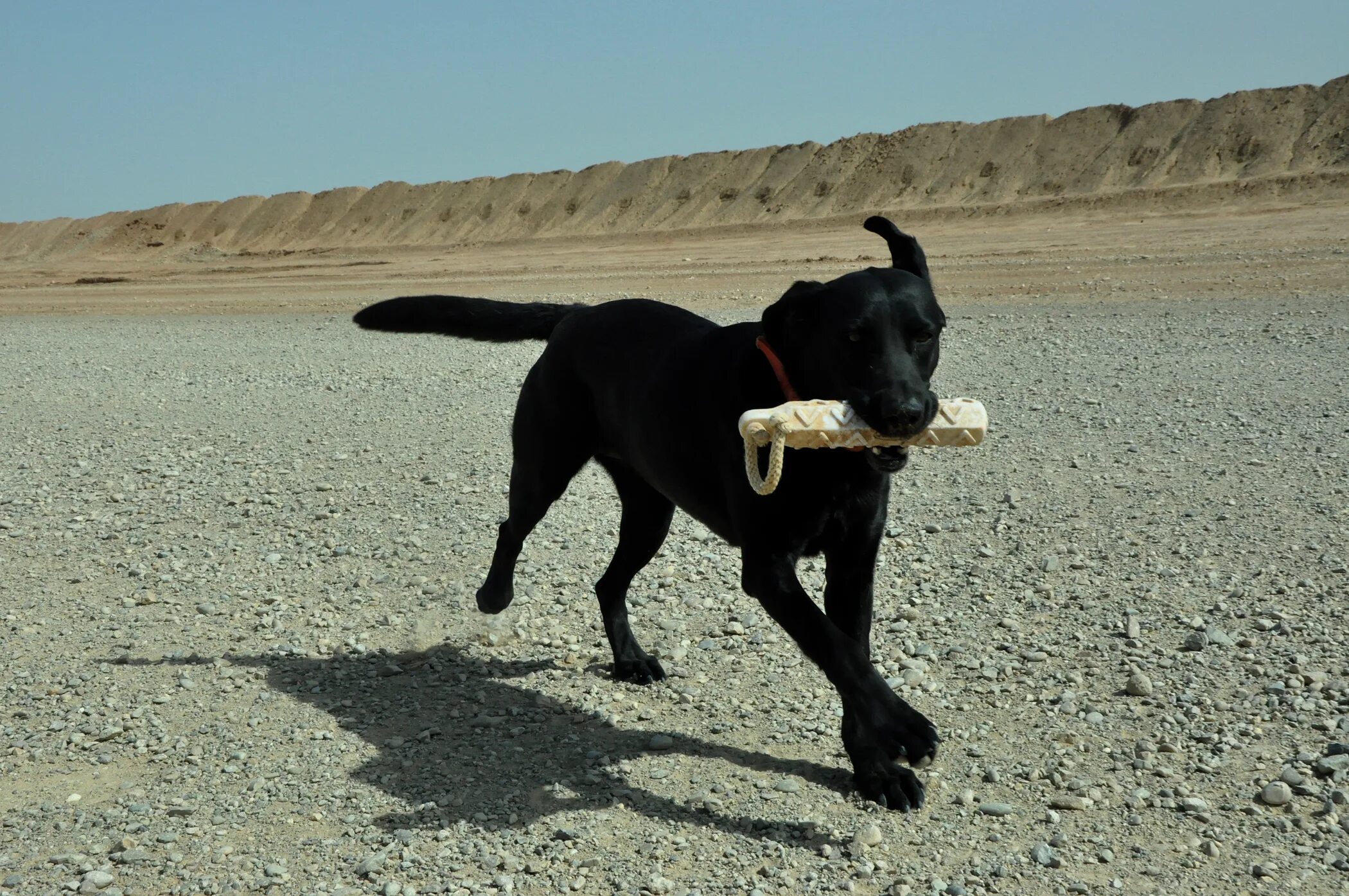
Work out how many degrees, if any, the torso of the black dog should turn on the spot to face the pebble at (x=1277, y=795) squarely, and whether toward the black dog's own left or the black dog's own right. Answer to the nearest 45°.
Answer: approximately 45° to the black dog's own left

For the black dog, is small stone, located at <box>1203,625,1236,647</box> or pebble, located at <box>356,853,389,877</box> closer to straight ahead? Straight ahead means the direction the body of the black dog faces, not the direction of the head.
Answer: the small stone

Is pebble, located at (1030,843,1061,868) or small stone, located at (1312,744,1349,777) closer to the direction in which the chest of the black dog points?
the pebble

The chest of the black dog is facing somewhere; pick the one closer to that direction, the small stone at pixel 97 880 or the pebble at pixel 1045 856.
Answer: the pebble

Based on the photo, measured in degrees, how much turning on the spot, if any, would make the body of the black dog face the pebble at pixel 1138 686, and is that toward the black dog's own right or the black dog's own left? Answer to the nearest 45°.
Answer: approximately 45° to the black dog's own left

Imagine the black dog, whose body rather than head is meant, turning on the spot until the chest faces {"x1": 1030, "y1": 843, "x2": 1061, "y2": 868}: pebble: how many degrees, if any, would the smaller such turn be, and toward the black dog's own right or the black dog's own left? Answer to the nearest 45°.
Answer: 0° — it already faces it

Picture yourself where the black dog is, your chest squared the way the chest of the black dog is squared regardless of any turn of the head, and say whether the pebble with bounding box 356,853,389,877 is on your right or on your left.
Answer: on your right

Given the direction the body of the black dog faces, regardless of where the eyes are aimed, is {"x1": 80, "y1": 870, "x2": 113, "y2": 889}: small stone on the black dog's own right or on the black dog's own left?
on the black dog's own right

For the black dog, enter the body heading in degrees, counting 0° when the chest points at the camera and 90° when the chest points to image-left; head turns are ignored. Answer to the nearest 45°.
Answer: approximately 315°
